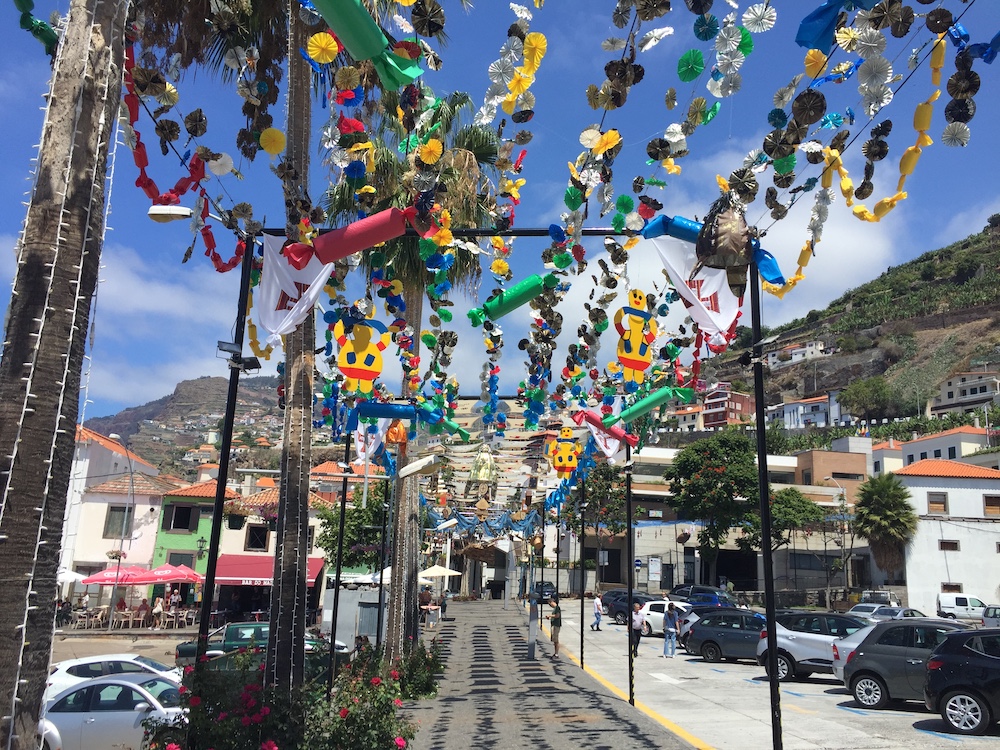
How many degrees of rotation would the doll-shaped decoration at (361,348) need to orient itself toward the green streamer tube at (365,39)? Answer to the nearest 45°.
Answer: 0° — it already faces it

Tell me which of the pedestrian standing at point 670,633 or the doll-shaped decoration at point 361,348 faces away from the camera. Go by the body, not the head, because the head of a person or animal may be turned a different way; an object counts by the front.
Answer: the pedestrian standing

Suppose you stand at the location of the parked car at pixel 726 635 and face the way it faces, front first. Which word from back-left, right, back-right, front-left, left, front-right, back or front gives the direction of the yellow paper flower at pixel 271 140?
right

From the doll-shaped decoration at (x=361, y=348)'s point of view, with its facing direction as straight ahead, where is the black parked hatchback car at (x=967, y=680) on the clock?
The black parked hatchback car is roughly at 9 o'clock from the doll-shaped decoration.

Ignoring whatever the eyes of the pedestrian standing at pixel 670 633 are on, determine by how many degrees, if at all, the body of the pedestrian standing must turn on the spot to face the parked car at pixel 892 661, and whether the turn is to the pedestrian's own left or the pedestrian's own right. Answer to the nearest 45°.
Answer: approximately 180°

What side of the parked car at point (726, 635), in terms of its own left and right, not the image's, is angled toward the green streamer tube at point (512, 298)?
right

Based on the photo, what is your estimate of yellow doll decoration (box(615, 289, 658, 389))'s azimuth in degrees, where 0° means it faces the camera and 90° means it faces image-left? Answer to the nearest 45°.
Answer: approximately 0°

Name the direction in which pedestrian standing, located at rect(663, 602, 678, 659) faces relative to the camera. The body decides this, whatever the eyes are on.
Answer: away from the camera

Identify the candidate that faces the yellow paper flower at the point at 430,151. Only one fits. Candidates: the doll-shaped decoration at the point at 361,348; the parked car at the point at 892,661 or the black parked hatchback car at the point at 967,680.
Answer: the doll-shaped decoration
